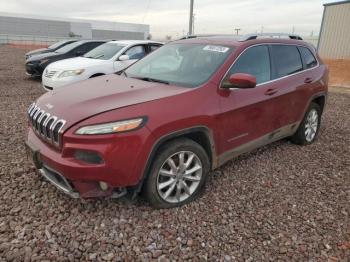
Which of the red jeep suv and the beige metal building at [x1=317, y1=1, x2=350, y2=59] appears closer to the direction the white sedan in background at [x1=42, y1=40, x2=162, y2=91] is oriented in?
the red jeep suv

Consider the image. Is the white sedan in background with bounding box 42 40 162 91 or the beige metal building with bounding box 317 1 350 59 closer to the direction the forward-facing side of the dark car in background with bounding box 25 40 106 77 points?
the white sedan in background

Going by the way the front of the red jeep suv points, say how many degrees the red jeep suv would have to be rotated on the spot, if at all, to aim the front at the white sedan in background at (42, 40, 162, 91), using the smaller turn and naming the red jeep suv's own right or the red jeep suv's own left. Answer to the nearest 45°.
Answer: approximately 135° to the red jeep suv's own right

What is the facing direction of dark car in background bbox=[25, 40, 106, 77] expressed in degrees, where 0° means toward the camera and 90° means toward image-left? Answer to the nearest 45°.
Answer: approximately 45°

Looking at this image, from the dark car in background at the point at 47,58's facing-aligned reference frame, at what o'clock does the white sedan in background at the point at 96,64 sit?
The white sedan in background is roughly at 10 o'clock from the dark car in background.

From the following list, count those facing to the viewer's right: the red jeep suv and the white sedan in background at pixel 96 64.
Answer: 0

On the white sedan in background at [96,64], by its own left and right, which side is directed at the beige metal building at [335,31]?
back

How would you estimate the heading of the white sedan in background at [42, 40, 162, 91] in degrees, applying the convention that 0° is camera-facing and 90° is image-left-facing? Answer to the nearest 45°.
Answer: approximately 45°

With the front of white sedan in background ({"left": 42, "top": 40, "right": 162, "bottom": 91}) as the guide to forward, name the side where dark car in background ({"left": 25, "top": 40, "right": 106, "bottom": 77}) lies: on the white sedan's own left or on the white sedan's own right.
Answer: on the white sedan's own right

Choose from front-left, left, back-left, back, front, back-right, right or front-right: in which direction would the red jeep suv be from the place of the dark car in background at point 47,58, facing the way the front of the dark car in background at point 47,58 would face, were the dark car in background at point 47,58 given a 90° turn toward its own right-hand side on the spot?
back-left
